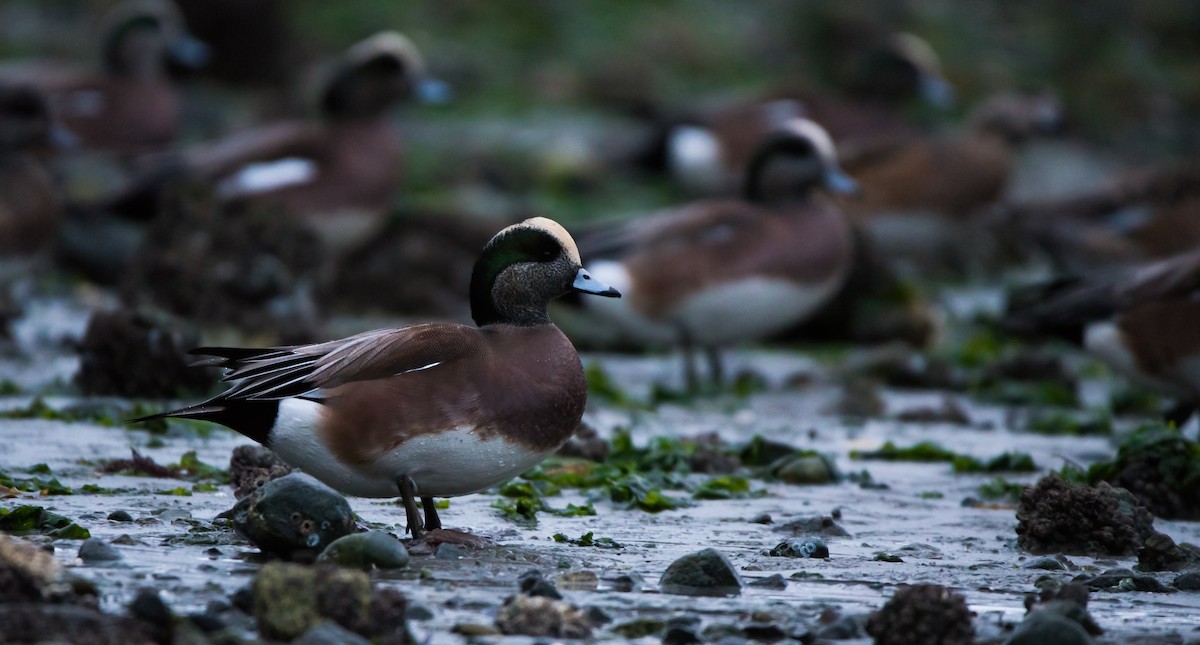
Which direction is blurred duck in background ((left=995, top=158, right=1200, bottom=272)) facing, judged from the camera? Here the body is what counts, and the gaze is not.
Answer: to the viewer's right

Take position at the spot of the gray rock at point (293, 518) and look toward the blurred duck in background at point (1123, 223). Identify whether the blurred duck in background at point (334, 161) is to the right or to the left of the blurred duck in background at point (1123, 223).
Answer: left

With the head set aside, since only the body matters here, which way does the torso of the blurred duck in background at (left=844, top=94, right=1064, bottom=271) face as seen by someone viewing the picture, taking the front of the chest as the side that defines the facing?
to the viewer's right

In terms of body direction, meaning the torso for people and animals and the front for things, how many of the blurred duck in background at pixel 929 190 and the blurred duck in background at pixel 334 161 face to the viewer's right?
2

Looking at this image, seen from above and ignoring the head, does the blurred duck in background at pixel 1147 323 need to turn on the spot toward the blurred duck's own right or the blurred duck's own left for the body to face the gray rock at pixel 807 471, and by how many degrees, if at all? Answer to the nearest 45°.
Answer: approximately 135° to the blurred duck's own right

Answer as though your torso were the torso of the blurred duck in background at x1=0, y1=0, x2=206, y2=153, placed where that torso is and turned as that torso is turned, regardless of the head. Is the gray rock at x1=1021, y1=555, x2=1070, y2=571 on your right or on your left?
on your right

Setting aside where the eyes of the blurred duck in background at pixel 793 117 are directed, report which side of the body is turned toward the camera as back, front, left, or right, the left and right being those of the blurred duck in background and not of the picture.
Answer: right

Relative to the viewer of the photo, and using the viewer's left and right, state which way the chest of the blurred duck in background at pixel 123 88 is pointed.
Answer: facing to the right of the viewer

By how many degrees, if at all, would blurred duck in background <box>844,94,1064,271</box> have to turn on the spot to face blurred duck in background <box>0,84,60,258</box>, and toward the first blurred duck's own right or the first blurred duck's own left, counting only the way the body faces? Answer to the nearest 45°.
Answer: approximately 135° to the first blurred duck's own right

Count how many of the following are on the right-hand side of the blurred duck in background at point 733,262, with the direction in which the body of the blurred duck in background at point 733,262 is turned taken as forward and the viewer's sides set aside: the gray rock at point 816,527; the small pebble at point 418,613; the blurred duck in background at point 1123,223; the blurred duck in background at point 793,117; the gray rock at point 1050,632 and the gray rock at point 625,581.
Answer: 4
